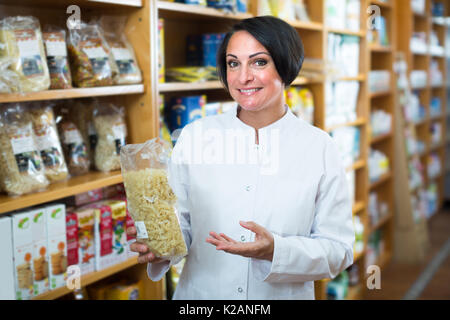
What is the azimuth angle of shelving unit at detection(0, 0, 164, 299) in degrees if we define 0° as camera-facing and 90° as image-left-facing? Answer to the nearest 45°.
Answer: approximately 315°

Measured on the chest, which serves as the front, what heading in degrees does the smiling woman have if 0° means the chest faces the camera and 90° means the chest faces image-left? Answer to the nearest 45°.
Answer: approximately 0°

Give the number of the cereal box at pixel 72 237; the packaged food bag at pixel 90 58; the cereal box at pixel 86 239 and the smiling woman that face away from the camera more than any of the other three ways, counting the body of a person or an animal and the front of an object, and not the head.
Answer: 0

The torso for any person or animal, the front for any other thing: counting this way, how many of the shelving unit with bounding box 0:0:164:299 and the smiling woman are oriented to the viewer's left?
0

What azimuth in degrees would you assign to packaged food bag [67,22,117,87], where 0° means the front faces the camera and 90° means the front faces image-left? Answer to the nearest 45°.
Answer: approximately 315°

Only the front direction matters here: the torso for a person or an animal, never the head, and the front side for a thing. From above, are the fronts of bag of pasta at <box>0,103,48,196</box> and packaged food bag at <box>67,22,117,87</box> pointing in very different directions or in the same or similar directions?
same or similar directions

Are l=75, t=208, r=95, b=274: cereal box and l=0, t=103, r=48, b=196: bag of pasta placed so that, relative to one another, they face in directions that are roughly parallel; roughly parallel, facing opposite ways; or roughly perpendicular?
roughly parallel

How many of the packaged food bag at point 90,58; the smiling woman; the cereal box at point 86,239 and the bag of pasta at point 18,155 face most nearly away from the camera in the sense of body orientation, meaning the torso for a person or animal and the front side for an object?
0

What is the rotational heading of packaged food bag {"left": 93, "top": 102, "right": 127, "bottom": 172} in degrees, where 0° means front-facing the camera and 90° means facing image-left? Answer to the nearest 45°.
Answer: approximately 315°
